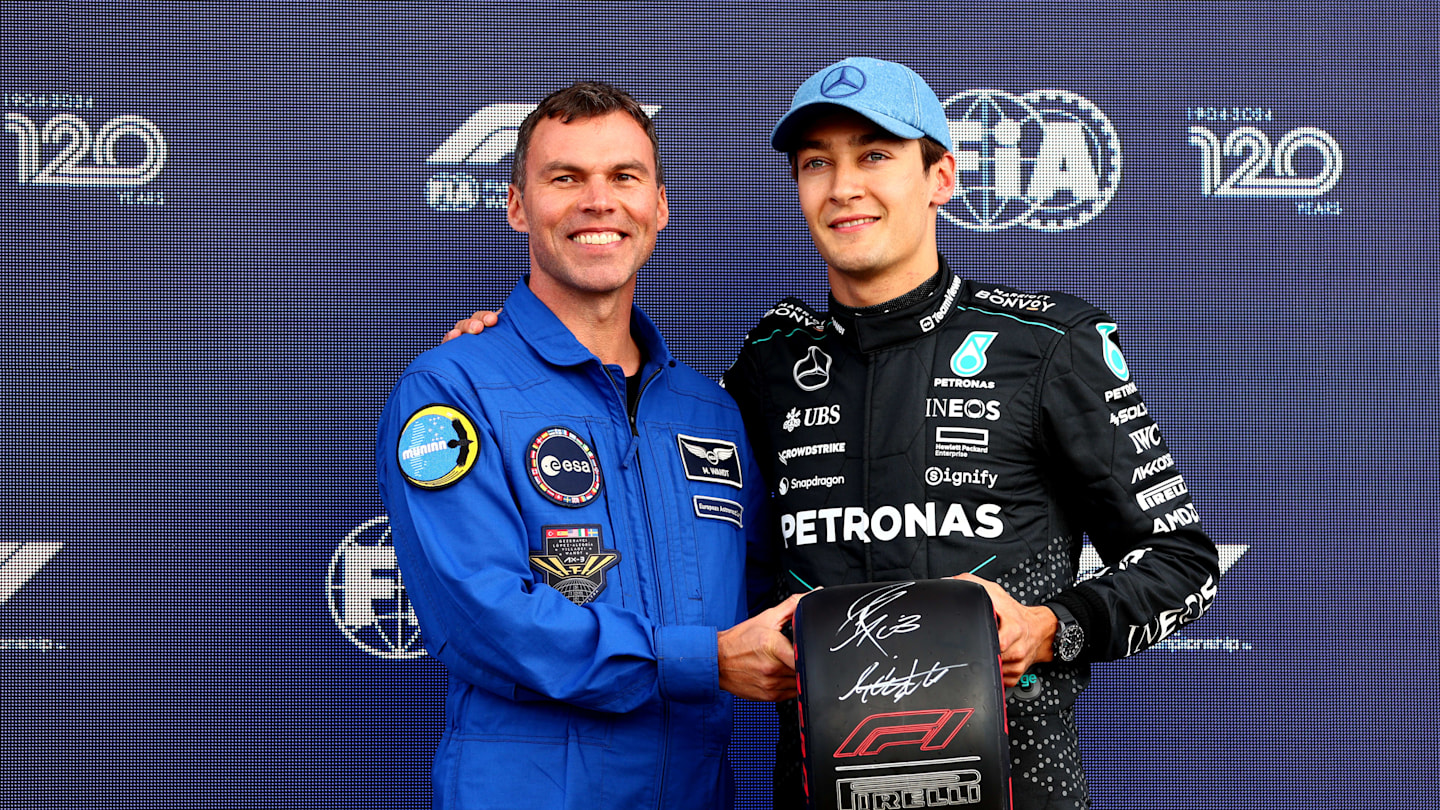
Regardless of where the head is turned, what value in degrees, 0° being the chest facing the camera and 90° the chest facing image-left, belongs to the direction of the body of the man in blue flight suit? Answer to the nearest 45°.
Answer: approximately 315°
